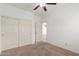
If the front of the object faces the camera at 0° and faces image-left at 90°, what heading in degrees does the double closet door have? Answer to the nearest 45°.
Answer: approximately 315°
